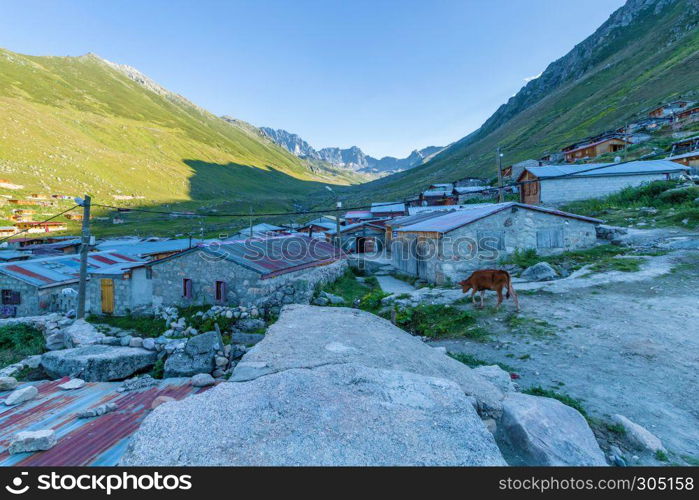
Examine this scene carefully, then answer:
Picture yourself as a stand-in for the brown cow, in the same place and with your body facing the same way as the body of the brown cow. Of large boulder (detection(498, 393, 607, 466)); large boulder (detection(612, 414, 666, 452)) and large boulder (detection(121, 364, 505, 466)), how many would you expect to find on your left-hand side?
3

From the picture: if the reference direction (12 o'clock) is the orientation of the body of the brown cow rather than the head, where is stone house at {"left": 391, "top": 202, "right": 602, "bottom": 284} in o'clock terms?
The stone house is roughly at 3 o'clock from the brown cow.

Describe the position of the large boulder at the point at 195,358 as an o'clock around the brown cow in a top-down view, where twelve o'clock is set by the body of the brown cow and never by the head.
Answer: The large boulder is roughly at 10 o'clock from the brown cow.

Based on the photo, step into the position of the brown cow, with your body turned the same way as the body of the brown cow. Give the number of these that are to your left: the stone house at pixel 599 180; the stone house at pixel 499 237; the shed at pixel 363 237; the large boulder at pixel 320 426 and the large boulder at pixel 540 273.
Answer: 1

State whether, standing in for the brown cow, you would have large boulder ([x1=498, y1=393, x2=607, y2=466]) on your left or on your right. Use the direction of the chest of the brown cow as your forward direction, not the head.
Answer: on your left

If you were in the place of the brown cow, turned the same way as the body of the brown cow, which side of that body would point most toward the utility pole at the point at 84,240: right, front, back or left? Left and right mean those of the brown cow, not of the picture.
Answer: front

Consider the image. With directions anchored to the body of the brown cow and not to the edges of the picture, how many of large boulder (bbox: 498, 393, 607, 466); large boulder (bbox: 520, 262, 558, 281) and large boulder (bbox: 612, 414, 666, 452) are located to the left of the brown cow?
2

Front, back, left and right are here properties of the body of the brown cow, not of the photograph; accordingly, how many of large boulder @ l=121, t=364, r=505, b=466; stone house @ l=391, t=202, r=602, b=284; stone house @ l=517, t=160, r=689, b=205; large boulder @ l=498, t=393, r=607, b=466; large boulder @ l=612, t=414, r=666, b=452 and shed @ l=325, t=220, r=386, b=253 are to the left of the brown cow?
3

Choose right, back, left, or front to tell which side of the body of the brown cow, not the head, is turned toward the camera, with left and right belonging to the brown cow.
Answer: left

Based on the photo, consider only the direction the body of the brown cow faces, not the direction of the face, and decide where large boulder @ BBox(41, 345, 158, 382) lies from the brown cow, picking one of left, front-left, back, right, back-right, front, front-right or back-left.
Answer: front-left

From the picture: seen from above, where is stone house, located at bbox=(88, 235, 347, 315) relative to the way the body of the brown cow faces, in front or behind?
in front

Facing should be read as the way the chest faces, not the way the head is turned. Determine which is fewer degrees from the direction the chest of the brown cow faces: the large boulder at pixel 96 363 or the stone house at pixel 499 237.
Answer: the large boulder

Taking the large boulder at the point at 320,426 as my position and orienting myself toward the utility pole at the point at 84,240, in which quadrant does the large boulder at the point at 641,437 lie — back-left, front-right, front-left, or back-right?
back-right

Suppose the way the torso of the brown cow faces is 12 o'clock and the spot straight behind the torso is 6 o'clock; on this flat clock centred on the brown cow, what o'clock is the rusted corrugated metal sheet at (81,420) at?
The rusted corrugated metal sheet is roughly at 10 o'clock from the brown cow.

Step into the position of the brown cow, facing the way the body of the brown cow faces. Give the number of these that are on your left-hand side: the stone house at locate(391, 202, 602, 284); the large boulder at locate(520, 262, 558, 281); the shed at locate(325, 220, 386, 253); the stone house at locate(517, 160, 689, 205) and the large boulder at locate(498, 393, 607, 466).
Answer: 1

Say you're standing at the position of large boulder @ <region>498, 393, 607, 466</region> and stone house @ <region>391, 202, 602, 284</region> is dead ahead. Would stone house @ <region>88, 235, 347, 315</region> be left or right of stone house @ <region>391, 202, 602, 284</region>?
left
